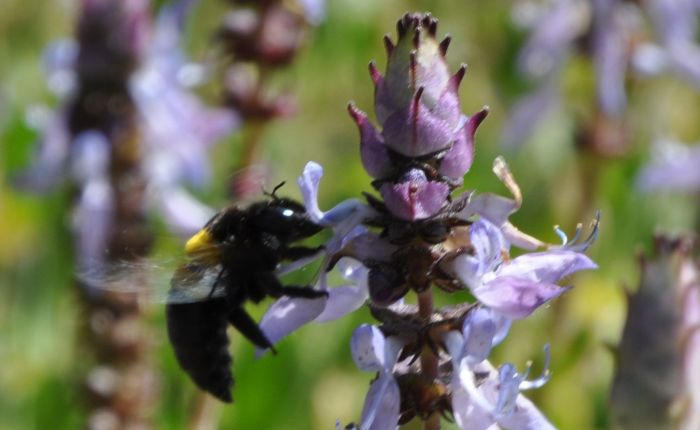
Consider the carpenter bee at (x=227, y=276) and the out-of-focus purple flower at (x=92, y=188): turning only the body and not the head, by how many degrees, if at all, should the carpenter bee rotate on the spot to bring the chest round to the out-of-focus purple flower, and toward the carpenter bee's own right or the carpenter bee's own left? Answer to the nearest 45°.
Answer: approximately 90° to the carpenter bee's own left

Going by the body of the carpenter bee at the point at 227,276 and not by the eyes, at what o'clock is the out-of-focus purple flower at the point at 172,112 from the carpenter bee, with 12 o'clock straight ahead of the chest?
The out-of-focus purple flower is roughly at 9 o'clock from the carpenter bee.

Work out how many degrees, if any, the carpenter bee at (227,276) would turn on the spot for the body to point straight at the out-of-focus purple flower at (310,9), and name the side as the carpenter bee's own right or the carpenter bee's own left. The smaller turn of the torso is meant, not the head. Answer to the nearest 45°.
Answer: approximately 90° to the carpenter bee's own left

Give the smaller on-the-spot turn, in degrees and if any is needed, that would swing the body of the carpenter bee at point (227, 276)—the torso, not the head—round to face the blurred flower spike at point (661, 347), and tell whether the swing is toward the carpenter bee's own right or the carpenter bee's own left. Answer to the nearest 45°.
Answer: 0° — it already faces it

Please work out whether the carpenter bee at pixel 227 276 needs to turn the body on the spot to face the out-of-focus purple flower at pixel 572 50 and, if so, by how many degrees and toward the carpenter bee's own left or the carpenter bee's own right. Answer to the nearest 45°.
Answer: approximately 45° to the carpenter bee's own left

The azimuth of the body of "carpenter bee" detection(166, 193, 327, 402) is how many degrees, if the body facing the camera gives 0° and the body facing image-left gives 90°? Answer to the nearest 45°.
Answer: approximately 270°

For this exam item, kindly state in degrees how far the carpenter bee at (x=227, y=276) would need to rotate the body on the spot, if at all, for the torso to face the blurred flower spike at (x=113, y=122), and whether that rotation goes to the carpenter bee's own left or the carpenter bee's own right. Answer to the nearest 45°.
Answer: approximately 90° to the carpenter bee's own left

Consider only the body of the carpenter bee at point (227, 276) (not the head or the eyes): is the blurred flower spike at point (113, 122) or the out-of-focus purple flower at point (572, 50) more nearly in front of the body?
the out-of-focus purple flower
